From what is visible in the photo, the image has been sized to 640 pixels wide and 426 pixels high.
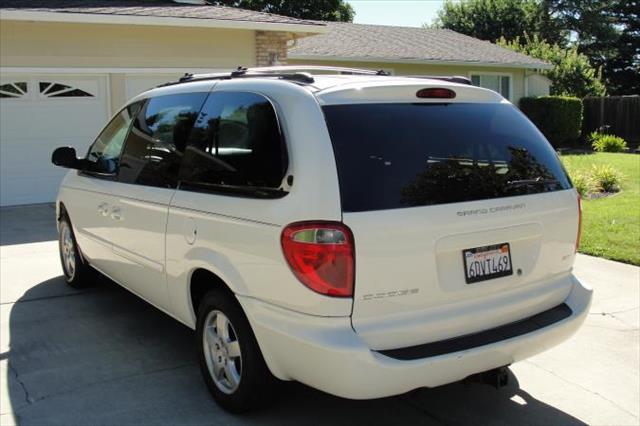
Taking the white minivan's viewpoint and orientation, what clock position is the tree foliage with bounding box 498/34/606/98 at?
The tree foliage is roughly at 2 o'clock from the white minivan.

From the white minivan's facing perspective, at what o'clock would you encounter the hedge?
The hedge is roughly at 2 o'clock from the white minivan.

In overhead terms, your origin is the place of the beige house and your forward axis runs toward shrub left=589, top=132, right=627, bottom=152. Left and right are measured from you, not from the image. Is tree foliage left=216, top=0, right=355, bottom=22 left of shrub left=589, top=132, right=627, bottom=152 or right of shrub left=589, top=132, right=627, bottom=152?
left

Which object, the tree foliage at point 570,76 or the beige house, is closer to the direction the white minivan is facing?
the beige house

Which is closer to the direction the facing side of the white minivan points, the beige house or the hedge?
the beige house

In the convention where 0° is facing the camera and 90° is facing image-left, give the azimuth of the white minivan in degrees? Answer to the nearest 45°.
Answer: approximately 135°

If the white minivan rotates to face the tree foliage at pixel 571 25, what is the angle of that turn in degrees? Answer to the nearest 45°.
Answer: approximately 45° to its right
